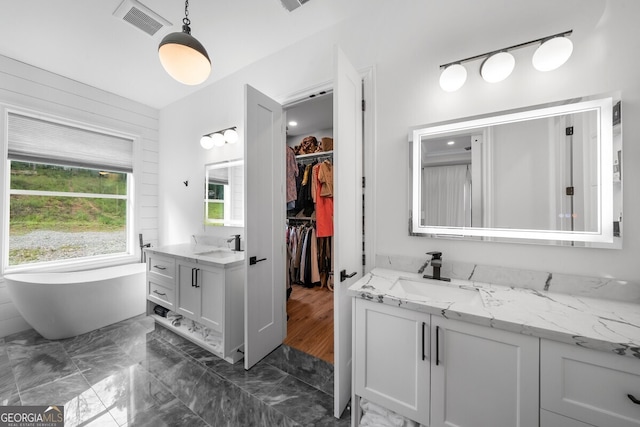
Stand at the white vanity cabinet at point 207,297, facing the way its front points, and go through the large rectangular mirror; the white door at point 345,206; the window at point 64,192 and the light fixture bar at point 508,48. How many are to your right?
1

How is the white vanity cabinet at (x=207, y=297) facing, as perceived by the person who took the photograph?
facing the viewer and to the left of the viewer

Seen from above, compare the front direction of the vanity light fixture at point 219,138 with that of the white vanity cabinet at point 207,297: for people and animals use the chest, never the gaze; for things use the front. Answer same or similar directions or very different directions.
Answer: same or similar directions

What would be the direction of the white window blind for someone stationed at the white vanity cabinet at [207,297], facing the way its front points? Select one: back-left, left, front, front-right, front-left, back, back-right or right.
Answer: right

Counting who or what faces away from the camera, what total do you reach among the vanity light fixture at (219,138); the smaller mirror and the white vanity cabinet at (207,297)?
0

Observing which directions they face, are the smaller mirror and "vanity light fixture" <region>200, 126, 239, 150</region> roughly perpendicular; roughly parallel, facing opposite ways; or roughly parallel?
roughly parallel

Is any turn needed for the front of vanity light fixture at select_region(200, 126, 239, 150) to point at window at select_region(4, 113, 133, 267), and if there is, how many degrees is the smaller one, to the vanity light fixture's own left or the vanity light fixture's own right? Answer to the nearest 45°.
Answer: approximately 90° to the vanity light fixture's own right

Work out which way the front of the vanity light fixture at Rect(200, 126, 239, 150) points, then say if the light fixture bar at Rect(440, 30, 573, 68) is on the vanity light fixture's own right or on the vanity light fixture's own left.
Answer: on the vanity light fixture's own left

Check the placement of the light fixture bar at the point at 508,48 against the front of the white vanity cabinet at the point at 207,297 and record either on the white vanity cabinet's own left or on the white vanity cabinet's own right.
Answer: on the white vanity cabinet's own left

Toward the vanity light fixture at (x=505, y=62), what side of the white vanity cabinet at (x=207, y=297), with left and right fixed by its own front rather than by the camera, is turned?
left

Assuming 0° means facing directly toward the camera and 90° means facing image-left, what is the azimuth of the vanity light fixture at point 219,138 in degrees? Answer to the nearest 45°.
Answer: approximately 45°

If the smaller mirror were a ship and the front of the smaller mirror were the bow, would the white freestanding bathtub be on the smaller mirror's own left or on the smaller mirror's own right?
on the smaller mirror's own right

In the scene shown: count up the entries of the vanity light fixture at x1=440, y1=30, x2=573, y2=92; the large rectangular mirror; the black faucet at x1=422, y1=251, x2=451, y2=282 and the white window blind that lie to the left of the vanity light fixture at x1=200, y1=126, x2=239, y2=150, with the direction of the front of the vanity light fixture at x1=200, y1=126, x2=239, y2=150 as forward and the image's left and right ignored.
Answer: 3

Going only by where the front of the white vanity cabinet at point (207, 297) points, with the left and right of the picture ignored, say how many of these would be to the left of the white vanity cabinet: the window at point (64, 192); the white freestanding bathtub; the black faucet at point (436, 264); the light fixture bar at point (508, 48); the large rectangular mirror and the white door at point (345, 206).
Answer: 4

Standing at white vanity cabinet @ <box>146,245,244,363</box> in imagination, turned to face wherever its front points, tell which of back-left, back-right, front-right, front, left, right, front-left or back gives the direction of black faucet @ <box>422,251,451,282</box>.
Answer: left

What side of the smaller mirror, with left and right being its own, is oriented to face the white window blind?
right
